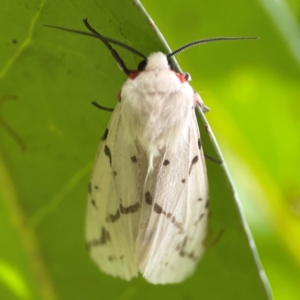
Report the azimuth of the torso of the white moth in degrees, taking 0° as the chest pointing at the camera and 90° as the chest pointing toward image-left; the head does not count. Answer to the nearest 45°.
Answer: approximately 180°
